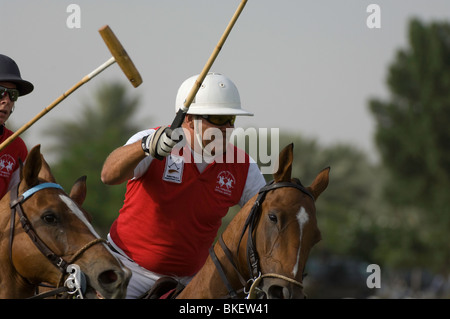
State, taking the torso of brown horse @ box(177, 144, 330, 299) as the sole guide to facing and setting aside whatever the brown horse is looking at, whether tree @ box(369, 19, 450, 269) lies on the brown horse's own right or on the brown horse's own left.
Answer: on the brown horse's own left

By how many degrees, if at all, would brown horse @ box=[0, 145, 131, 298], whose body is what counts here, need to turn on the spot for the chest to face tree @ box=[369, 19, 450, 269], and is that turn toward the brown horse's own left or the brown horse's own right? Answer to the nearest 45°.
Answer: approximately 90° to the brown horse's own left

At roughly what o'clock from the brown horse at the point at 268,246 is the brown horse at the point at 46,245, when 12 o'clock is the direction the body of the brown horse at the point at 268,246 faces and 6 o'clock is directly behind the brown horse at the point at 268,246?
the brown horse at the point at 46,245 is roughly at 4 o'clock from the brown horse at the point at 268,246.

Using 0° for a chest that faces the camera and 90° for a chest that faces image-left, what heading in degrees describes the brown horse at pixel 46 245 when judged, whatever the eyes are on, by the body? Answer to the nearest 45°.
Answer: approximately 315°
